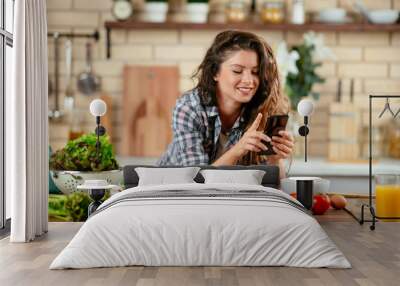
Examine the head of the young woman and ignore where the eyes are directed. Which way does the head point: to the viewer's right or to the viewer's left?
to the viewer's right
